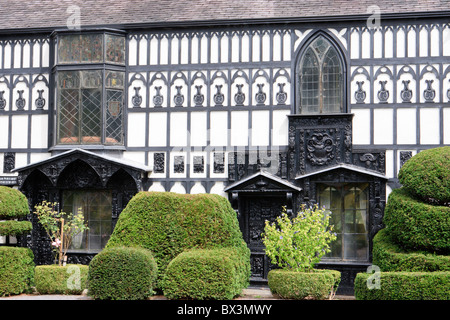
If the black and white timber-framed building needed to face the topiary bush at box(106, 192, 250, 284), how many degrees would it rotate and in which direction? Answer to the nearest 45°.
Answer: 0° — it already faces it

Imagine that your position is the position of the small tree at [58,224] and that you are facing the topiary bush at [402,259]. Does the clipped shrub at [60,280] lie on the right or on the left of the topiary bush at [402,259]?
right

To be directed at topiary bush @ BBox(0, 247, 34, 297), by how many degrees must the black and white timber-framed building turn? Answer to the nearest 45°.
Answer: approximately 45° to its right

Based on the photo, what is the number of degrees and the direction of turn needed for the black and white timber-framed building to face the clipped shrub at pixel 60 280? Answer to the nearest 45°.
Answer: approximately 45° to its right

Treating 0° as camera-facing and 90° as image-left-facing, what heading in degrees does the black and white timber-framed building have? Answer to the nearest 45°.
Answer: approximately 0°
